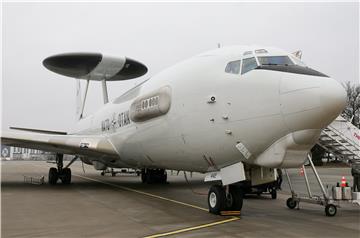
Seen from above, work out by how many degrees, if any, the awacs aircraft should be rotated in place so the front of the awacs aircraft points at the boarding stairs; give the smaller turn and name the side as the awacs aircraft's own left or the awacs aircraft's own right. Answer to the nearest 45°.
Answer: approximately 90° to the awacs aircraft's own left

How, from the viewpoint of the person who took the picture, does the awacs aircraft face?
facing the viewer and to the right of the viewer
